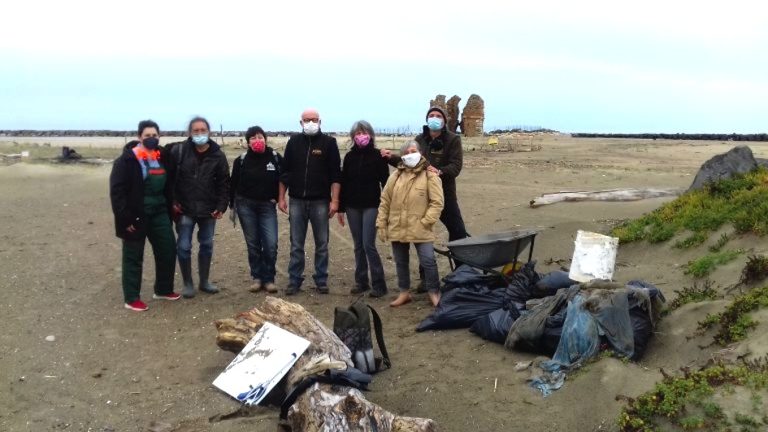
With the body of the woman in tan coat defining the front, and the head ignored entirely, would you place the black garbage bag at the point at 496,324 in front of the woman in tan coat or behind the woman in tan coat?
in front

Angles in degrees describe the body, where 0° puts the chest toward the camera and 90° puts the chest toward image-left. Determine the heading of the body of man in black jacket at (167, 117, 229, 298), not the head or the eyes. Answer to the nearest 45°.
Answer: approximately 0°

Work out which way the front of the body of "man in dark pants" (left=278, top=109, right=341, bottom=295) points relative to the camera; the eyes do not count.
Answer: toward the camera

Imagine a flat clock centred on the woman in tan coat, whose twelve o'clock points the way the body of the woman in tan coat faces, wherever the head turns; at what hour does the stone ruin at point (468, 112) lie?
The stone ruin is roughly at 6 o'clock from the woman in tan coat.

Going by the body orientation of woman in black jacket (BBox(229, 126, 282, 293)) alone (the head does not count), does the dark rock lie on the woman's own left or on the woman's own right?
on the woman's own left

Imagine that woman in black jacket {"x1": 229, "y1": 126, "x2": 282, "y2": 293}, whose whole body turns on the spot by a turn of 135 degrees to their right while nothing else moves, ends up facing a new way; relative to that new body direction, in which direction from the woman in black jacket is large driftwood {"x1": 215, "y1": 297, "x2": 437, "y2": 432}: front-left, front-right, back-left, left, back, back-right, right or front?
back-left

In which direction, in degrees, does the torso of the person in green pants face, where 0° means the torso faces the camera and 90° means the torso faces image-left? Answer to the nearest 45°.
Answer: approximately 315°

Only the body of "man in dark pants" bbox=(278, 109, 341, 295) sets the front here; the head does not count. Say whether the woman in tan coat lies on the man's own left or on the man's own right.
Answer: on the man's own left

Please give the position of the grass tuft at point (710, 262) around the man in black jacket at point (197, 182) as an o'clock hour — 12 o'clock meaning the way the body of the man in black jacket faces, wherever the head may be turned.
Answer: The grass tuft is roughly at 10 o'clock from the man in black jacket.

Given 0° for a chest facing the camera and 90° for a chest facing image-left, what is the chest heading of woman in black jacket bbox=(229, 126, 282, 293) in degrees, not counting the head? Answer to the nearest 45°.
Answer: approximately 0°
